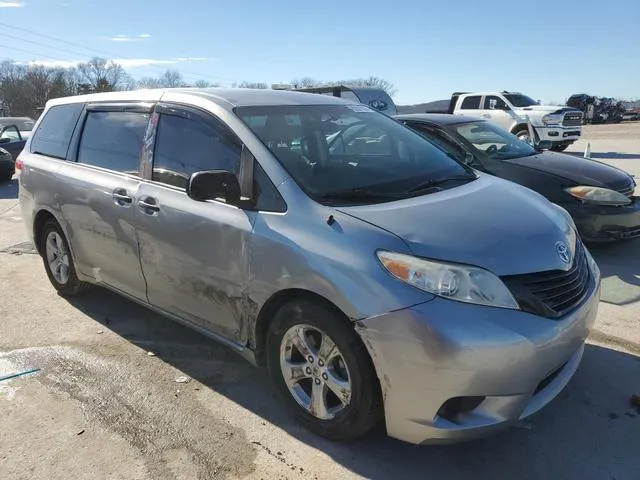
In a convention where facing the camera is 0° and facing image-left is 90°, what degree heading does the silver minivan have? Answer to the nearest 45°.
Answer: approximately 315°

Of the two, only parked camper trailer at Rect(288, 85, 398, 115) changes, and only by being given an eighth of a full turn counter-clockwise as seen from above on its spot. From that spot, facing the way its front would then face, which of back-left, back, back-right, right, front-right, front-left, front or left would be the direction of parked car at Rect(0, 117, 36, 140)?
back

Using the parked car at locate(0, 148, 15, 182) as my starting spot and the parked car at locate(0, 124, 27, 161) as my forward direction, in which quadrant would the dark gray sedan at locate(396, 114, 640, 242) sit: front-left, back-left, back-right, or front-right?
back-right

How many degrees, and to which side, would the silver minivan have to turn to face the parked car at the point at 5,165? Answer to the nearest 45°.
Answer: approximately 180°

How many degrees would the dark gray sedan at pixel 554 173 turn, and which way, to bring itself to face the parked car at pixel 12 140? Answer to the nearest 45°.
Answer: approximately 135° to its right

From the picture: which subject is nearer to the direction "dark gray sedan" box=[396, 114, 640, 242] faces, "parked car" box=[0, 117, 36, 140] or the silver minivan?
the silver minivan

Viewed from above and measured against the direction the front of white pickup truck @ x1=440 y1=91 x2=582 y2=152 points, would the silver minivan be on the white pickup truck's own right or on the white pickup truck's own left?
on the white pickup truck's own right

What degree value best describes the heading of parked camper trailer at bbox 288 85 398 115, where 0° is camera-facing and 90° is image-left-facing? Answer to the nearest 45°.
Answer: approximately 315°

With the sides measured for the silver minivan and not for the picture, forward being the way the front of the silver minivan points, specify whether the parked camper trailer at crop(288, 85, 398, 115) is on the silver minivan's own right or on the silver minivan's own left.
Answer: on the silver minivan's own left

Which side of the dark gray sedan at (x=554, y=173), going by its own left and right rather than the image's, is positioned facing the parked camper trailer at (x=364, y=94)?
back
